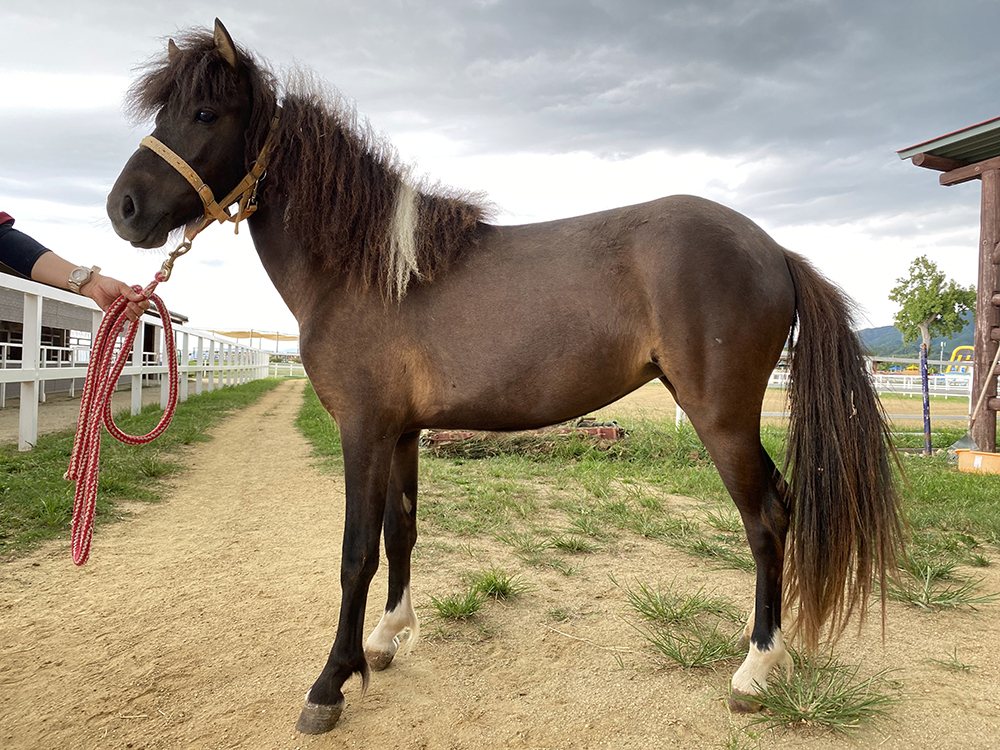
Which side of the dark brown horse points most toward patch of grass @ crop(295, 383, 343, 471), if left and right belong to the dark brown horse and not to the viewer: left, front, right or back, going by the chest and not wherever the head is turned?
right

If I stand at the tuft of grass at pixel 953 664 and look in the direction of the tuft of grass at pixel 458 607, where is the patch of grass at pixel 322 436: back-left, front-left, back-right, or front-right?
front-right

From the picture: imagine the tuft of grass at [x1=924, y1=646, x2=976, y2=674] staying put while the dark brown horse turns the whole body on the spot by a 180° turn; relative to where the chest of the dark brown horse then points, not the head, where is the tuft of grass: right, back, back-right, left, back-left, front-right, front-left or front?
front

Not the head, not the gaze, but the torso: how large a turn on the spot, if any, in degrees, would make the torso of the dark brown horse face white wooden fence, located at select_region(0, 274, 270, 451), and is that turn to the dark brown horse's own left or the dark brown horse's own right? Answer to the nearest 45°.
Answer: approximately 45° to the dark brown horse's own right

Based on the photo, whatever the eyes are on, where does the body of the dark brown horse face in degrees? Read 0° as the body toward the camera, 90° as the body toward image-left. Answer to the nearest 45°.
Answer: approximately 90°

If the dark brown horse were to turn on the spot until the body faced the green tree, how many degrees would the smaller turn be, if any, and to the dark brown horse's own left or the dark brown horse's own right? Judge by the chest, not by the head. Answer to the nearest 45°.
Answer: approximately 135° to the dark brown horse's own right
